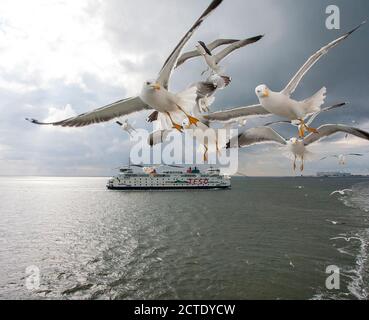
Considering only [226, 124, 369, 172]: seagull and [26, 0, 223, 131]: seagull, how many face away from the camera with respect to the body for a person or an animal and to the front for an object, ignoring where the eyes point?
0

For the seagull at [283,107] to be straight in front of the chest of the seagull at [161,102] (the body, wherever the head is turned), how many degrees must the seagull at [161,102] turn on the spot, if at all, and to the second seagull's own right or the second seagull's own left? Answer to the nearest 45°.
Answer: approximately 135° to the second seagull's own left

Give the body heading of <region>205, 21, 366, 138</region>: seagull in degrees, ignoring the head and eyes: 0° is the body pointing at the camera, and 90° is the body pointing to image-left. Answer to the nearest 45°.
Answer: approximately 45°

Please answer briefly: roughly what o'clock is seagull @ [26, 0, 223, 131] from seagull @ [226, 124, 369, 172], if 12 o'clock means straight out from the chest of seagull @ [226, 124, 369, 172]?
seagull @ [26, 0, 223, 131] is roughly at 2 o'clock from seagull @ [226, 124, 369, 172].

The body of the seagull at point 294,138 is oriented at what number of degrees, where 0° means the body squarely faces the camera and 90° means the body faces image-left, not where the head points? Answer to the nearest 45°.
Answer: approximately 0°
